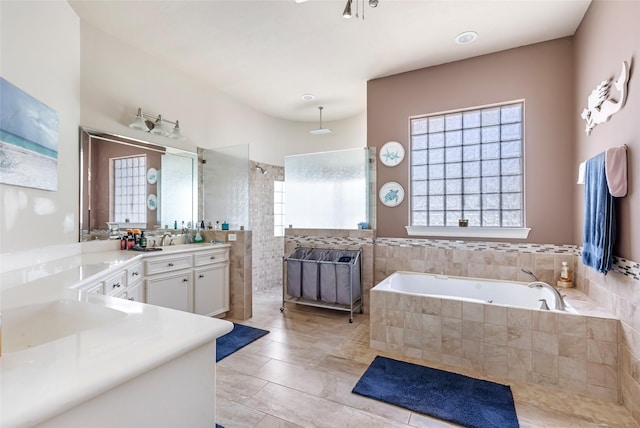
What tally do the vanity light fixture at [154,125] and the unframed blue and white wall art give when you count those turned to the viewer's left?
0

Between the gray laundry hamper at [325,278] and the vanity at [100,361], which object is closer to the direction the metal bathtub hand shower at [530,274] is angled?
the gray laundry hamper

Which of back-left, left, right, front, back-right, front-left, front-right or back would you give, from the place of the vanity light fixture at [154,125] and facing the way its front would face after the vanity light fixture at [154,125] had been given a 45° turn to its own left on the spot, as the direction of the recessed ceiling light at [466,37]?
front-right

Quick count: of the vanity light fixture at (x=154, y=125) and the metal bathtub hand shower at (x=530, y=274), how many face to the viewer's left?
1

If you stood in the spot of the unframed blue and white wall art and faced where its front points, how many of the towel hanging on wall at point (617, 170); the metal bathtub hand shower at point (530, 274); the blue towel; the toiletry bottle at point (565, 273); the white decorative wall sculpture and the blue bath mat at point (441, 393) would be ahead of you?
6

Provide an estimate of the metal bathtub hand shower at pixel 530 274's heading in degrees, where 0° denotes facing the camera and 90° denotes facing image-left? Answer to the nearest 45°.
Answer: approximately 90°

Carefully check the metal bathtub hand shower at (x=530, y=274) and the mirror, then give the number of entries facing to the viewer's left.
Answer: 1

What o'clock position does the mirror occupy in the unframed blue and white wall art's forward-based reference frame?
The mirror is roughly at 9 o'clock from the unframed blue and white wall art.

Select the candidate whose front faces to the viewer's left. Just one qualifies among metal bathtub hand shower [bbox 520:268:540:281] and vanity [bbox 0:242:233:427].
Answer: the metal bathtub hand shower

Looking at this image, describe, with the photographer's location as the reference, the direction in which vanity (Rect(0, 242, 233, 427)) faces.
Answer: facing the viewer and to the right of the viewer

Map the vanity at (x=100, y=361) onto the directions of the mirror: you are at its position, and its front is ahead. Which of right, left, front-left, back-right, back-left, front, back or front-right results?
front-right
